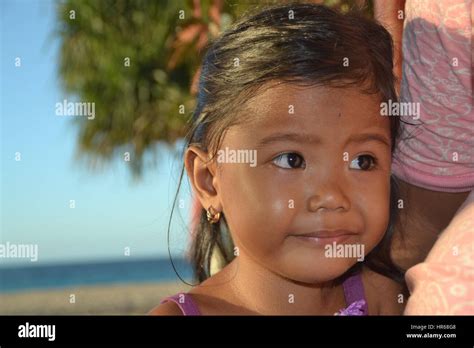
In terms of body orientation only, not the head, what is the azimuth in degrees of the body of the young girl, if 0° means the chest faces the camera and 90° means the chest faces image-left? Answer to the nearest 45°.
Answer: approximately 315°
